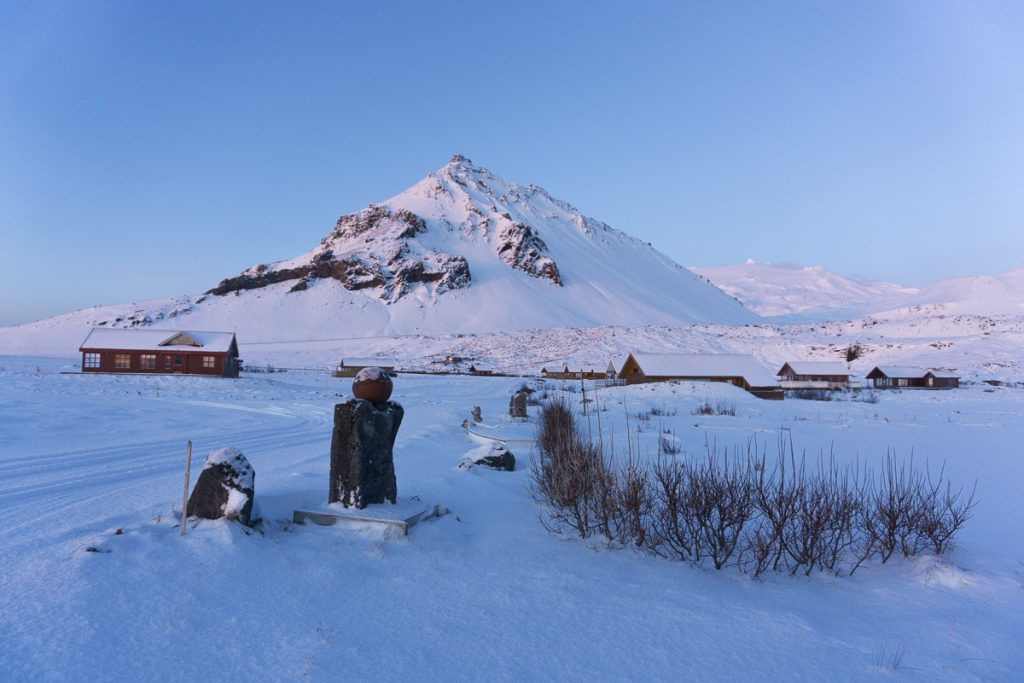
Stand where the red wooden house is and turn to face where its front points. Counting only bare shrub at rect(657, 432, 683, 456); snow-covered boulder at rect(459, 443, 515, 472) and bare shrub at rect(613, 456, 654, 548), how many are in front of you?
3

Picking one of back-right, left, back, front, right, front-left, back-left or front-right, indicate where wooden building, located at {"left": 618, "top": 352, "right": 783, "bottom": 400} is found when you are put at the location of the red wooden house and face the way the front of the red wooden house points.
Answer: front-left

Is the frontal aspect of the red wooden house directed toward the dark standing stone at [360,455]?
yes

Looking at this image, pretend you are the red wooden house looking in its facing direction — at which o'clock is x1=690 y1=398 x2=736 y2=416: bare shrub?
The bare shrub is roughly at 11 o'clock from the red wooden house.

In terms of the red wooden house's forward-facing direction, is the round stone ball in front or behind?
in front

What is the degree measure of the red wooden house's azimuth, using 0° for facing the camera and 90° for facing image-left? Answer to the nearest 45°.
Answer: approximately 0°

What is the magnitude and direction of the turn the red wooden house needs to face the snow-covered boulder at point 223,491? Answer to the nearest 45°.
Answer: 0° — it already faces it

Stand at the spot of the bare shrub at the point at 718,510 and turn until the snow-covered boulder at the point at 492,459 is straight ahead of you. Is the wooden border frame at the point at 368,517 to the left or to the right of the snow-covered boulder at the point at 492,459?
left

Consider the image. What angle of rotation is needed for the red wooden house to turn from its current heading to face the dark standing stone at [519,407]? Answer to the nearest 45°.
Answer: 0° — it already faces it

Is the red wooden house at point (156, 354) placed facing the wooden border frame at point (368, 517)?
yes

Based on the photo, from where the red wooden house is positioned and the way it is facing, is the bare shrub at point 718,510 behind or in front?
in front
